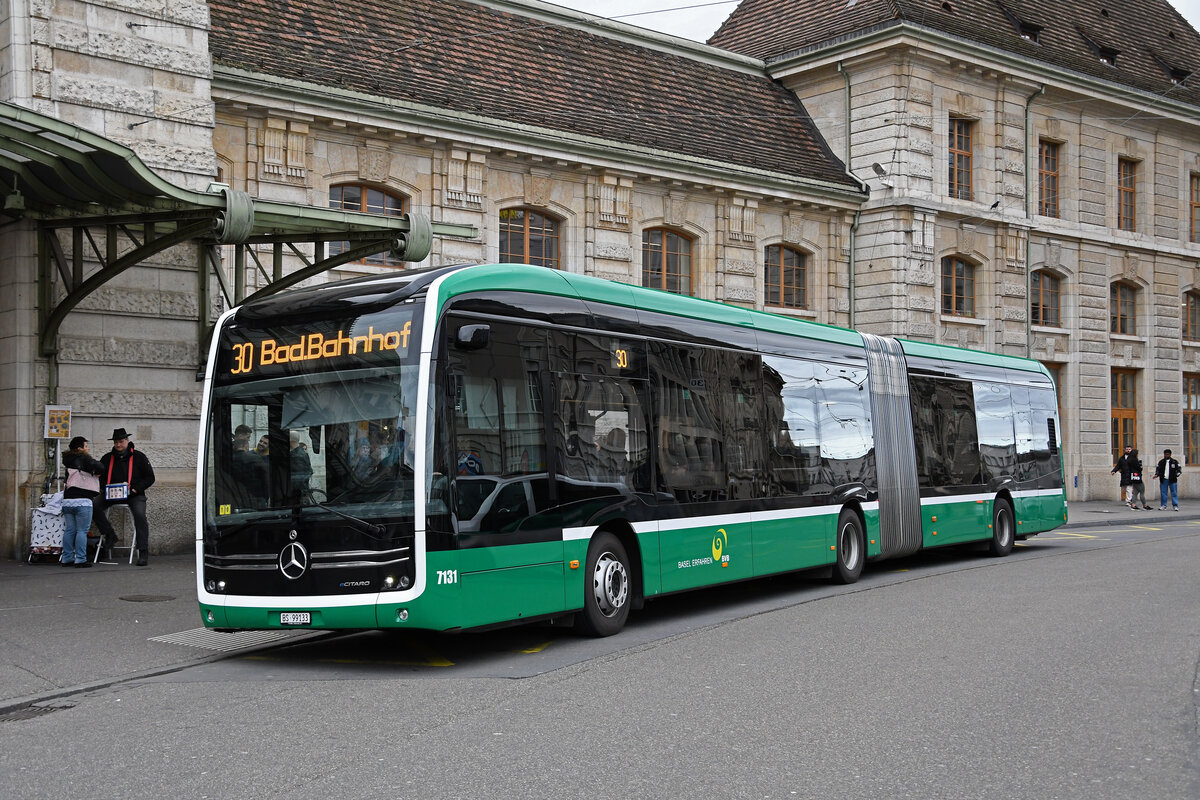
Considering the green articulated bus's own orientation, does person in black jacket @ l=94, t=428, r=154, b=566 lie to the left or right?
on its right

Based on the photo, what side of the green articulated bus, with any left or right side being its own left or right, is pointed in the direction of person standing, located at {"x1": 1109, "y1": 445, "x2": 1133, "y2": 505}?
back

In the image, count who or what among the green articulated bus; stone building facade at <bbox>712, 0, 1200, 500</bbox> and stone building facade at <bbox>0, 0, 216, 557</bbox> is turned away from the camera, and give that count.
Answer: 0

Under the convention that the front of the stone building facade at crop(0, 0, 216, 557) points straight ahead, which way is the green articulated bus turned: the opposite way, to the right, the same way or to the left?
to the right

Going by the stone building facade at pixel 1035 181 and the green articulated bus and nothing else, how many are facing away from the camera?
0

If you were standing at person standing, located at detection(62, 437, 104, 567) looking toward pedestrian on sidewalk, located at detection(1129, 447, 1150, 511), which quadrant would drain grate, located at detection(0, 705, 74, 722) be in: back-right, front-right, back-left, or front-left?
back-right

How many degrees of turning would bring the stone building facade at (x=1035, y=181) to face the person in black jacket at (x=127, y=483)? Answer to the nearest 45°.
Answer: approximately 90° to its right

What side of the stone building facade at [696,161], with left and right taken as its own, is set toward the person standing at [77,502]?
right

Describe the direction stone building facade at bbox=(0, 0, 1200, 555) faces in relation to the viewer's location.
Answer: facing the viewer and to the right of the viewer

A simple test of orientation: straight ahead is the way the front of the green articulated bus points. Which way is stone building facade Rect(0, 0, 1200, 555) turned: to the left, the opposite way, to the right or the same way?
to the left

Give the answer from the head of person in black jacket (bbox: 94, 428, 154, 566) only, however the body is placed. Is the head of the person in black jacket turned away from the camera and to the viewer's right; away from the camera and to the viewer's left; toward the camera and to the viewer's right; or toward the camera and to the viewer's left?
toward the camera and to the viewer's left
